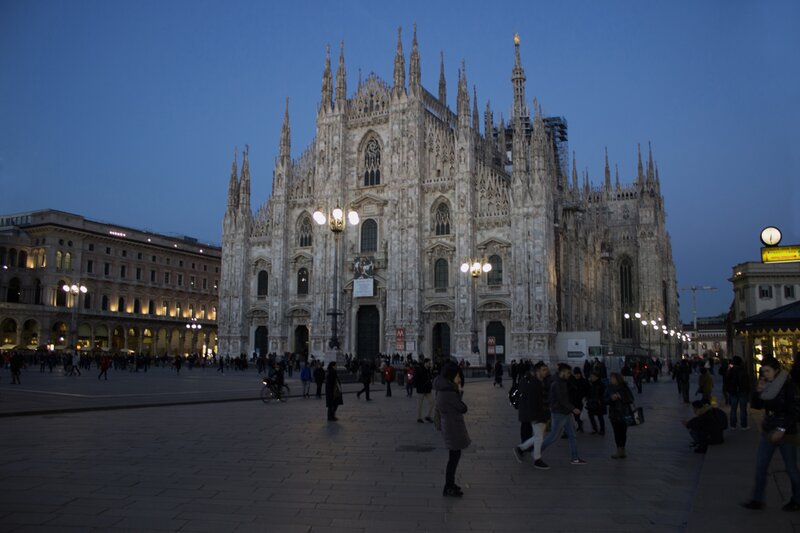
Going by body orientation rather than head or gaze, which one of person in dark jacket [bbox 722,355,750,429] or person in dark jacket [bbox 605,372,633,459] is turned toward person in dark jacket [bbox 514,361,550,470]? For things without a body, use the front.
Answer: person in dark jacket [bbox 605,372,633,459]

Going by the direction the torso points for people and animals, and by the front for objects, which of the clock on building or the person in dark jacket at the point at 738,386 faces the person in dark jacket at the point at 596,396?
the clock on building

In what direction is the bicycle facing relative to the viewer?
to the viewer's left

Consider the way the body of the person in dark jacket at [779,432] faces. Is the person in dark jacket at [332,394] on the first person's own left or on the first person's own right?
on the first person's own right

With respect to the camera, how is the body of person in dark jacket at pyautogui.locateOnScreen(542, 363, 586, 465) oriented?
to the viewer's right

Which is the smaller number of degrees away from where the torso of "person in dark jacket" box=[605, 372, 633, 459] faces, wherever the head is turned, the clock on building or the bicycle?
the bicycle

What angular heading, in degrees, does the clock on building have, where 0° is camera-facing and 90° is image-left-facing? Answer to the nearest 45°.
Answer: approximately 0°

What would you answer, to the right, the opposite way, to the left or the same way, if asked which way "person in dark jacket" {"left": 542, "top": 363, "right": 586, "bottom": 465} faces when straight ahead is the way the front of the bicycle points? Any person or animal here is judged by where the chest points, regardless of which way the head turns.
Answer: the opposite way

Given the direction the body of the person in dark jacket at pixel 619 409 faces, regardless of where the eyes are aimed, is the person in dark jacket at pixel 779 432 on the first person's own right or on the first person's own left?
on the first person's own left

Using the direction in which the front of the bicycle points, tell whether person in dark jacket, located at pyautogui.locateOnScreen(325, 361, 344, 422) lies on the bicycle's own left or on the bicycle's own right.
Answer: on the bicycle's own left

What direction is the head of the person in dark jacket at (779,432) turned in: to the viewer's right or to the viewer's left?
to the viewer's left

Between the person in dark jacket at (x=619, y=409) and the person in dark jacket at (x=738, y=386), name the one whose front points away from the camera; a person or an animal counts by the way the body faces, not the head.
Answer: the person in dark jacket at (x=738, y=386)
